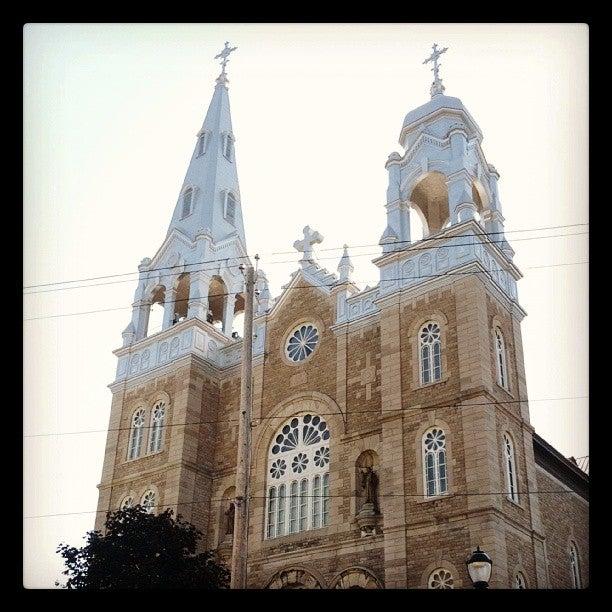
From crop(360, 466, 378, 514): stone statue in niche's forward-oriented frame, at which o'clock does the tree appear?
The tree is roughly at 1 o'clock from the stone statue in niche.

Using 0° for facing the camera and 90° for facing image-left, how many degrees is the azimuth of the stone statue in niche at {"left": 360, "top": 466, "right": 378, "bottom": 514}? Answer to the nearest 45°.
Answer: approximately 45°

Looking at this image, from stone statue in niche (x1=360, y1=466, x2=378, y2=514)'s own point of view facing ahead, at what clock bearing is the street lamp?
The street lamp is roughly at 10 o'clock from the stone statue in niche.

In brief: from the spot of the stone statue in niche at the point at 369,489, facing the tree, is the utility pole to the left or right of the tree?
left

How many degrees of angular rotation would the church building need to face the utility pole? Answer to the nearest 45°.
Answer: approximately 45° to its left

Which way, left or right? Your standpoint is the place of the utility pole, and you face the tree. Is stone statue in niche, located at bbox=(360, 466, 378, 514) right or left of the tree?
right

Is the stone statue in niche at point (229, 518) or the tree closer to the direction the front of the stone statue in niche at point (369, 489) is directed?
the tree

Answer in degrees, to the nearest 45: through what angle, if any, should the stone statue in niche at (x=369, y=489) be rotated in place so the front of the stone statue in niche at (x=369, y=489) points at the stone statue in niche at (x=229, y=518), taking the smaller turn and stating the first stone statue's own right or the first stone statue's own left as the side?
approximately 90° to the first stone statue's own right
